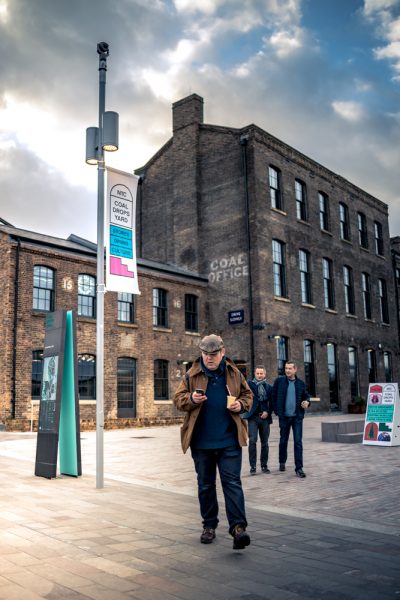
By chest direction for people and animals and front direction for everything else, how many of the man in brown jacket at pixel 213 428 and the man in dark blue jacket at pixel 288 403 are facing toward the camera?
2

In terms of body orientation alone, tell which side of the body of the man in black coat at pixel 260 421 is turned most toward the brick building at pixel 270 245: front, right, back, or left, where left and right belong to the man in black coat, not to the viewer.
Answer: back

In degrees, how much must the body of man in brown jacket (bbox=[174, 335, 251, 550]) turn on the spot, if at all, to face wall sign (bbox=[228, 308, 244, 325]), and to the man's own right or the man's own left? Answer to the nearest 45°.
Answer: approximately 180°

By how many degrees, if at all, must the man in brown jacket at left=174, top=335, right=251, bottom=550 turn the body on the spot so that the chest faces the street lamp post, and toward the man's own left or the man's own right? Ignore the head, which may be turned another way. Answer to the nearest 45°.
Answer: approximately 135° to the man's own right

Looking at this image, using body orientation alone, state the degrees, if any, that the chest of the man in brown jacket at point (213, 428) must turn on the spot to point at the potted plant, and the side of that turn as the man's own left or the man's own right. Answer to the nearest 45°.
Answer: approximately 180°

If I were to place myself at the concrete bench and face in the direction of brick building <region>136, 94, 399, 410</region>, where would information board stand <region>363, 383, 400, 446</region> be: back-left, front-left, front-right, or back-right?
back-right

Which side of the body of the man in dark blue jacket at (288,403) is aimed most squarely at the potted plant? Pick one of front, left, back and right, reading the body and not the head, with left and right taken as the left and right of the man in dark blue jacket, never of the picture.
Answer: back

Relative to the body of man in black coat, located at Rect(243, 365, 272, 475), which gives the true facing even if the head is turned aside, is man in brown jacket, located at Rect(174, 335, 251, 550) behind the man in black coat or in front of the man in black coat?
in front

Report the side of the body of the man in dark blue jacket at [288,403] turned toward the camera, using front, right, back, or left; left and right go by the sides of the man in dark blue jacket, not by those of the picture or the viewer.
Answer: front

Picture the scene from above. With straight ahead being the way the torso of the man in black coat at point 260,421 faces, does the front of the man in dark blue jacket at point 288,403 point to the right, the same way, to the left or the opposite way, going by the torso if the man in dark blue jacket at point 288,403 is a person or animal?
the same way

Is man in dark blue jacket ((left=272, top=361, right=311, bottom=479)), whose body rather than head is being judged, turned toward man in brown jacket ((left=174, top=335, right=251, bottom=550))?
yes

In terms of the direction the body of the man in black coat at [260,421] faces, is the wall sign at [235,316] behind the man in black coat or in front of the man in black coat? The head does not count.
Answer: behind
